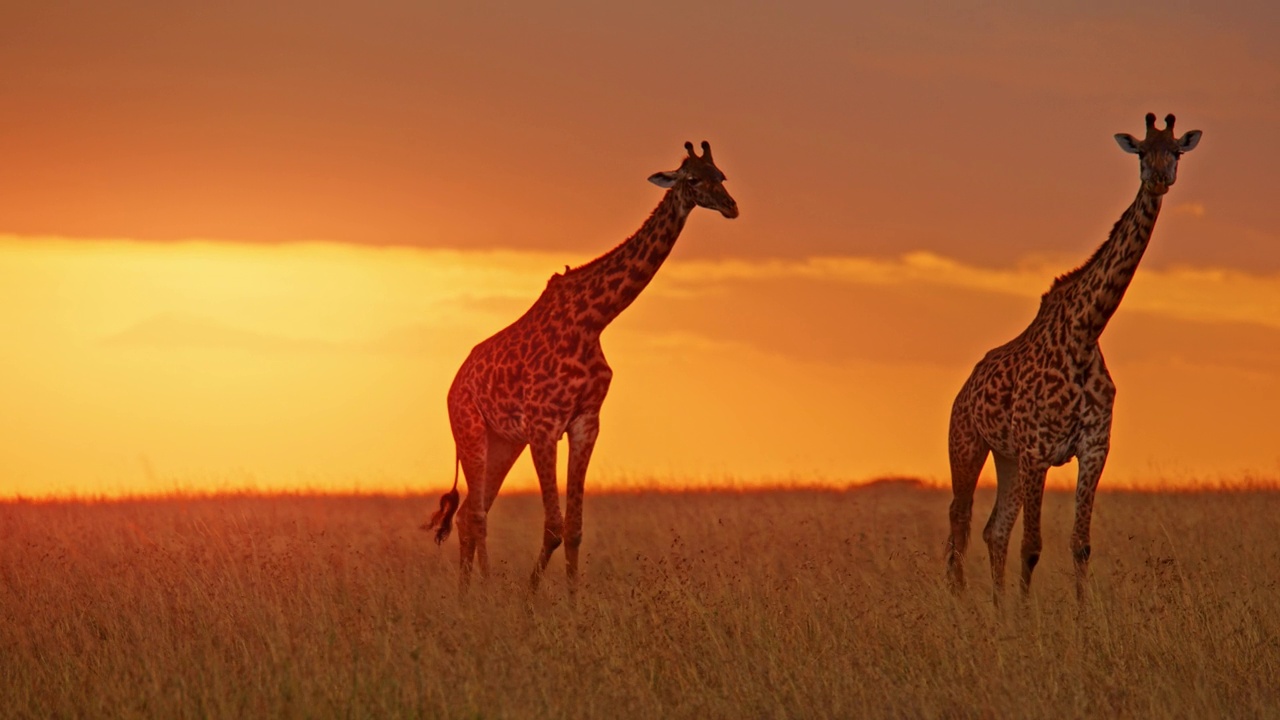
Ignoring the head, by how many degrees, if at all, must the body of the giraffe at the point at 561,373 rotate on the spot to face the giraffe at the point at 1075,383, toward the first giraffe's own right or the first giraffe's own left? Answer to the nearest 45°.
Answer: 0° — it already faces it

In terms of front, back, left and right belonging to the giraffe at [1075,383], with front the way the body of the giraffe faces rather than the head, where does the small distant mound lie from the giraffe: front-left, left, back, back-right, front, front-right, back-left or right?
back-left

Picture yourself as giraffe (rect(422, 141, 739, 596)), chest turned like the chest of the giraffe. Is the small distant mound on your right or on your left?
on your left

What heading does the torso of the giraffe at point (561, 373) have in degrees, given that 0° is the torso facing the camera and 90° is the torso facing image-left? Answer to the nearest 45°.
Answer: approximately 270°

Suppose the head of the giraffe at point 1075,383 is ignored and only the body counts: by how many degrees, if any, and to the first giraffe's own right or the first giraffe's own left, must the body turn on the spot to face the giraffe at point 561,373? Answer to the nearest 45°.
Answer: approximately 135° to the first giraffe's own right

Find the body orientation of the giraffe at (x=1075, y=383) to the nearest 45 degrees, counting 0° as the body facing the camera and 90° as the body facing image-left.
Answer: approximately 315°
